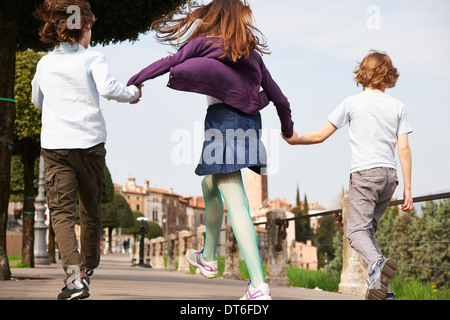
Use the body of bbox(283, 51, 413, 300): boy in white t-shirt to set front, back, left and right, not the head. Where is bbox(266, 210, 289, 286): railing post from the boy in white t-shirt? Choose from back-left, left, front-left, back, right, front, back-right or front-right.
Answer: front

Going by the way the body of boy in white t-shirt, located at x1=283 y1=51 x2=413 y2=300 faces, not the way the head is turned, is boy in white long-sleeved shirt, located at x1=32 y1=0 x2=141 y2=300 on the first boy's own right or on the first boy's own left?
on the first boy's own left

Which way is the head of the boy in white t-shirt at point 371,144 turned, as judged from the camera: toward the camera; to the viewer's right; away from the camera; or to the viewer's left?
away from the camera

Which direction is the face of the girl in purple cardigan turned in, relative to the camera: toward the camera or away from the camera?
away from the camera

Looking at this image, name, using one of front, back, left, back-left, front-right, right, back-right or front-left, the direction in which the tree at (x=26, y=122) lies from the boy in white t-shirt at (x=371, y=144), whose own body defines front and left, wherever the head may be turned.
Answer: front-left

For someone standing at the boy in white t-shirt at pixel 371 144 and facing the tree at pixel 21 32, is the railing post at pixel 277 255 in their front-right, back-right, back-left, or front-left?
front-right

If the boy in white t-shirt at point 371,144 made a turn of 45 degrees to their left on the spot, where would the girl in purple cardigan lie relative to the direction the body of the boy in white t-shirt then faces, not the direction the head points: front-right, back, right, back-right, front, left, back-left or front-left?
left

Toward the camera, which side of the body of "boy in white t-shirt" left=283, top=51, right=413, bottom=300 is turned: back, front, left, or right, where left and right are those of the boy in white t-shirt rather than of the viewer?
back

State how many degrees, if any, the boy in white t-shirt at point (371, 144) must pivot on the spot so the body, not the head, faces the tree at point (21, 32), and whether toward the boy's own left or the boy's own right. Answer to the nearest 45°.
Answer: approximately 45° to the boy's own left
